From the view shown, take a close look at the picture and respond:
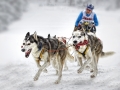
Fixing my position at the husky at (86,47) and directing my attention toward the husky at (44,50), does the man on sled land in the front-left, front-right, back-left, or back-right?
back-right

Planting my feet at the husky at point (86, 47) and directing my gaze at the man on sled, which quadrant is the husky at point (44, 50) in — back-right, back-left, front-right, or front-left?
back-left

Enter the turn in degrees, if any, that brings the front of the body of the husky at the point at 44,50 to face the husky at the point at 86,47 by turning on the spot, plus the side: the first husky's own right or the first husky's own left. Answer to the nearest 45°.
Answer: approximately 135° to the first husky's own left

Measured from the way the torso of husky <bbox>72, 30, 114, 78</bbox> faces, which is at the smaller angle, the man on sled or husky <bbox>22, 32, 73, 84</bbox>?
the husky

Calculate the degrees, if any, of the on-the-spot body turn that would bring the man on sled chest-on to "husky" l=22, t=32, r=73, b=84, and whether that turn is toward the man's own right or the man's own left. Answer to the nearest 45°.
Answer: approximately 45° to the man's own right

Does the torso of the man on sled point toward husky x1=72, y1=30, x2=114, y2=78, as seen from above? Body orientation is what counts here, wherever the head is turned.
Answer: yes

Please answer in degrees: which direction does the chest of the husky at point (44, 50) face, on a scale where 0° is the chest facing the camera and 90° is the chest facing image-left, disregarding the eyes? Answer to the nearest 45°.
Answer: approximately 45°

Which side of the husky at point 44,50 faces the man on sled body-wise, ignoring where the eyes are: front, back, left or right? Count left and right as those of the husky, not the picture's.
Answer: back

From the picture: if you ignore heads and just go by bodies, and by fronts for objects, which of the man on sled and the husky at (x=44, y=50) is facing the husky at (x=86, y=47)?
the man on sled
